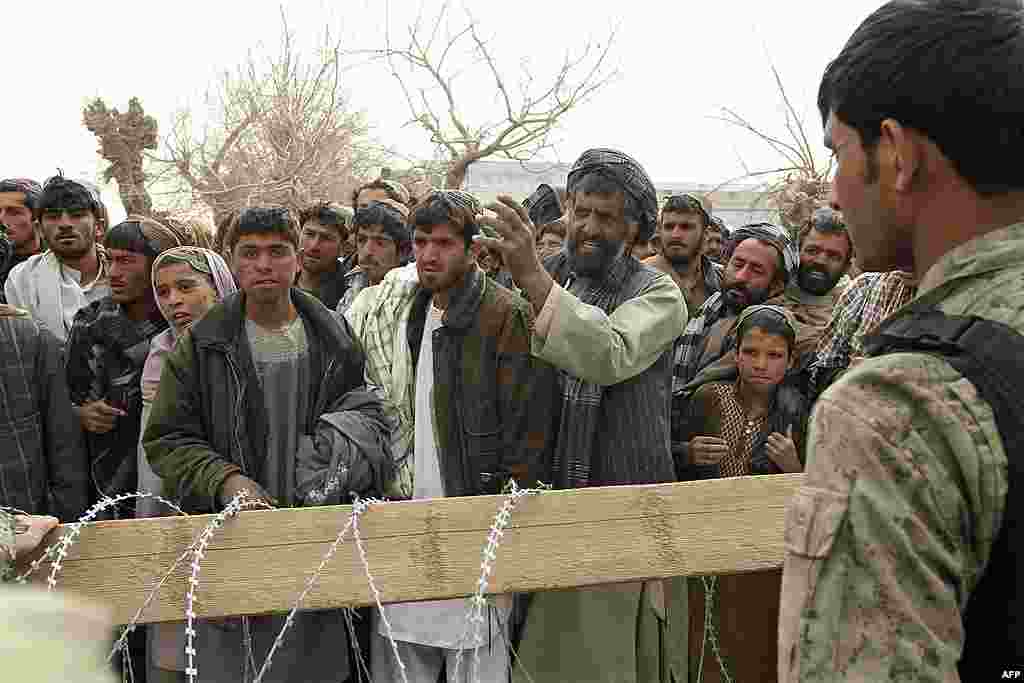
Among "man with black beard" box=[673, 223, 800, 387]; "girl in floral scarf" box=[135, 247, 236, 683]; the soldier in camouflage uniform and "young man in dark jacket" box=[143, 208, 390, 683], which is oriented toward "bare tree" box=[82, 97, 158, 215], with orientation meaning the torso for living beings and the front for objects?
the soldier in camouflage uniform

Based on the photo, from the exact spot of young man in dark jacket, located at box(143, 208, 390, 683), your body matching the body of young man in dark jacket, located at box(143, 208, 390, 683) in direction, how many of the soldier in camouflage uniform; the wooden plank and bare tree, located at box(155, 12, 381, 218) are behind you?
1

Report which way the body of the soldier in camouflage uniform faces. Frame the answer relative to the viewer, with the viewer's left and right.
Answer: facing away from the viewer and to the left of the viewer

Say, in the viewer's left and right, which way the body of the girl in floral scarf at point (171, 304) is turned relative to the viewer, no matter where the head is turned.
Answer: facing the viewer and to the left of the viewer

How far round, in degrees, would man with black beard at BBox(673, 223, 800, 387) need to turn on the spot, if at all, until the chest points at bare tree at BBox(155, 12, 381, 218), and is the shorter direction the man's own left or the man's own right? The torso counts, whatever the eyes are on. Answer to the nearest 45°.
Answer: approximately 90° to the man's own right

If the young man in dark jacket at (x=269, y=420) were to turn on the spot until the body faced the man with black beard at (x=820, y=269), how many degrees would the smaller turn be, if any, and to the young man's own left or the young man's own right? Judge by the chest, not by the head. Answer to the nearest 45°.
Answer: approximately 90° to the young man's own left

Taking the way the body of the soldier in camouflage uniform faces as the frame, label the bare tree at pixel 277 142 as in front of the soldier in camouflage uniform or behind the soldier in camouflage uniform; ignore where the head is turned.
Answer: in front

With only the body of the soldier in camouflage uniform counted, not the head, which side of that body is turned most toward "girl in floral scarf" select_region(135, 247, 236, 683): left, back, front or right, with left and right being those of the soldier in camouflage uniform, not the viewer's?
front

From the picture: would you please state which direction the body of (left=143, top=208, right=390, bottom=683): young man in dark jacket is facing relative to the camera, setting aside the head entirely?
toward the camera

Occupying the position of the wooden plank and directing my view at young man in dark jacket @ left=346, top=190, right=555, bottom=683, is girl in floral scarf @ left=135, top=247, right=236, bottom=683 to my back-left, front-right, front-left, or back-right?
front-left

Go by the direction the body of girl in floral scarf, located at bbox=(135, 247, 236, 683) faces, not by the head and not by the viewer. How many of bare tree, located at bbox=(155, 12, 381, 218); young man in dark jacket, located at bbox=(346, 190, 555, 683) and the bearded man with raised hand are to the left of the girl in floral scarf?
2

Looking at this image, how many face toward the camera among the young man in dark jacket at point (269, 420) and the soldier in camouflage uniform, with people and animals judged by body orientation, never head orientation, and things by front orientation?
1
